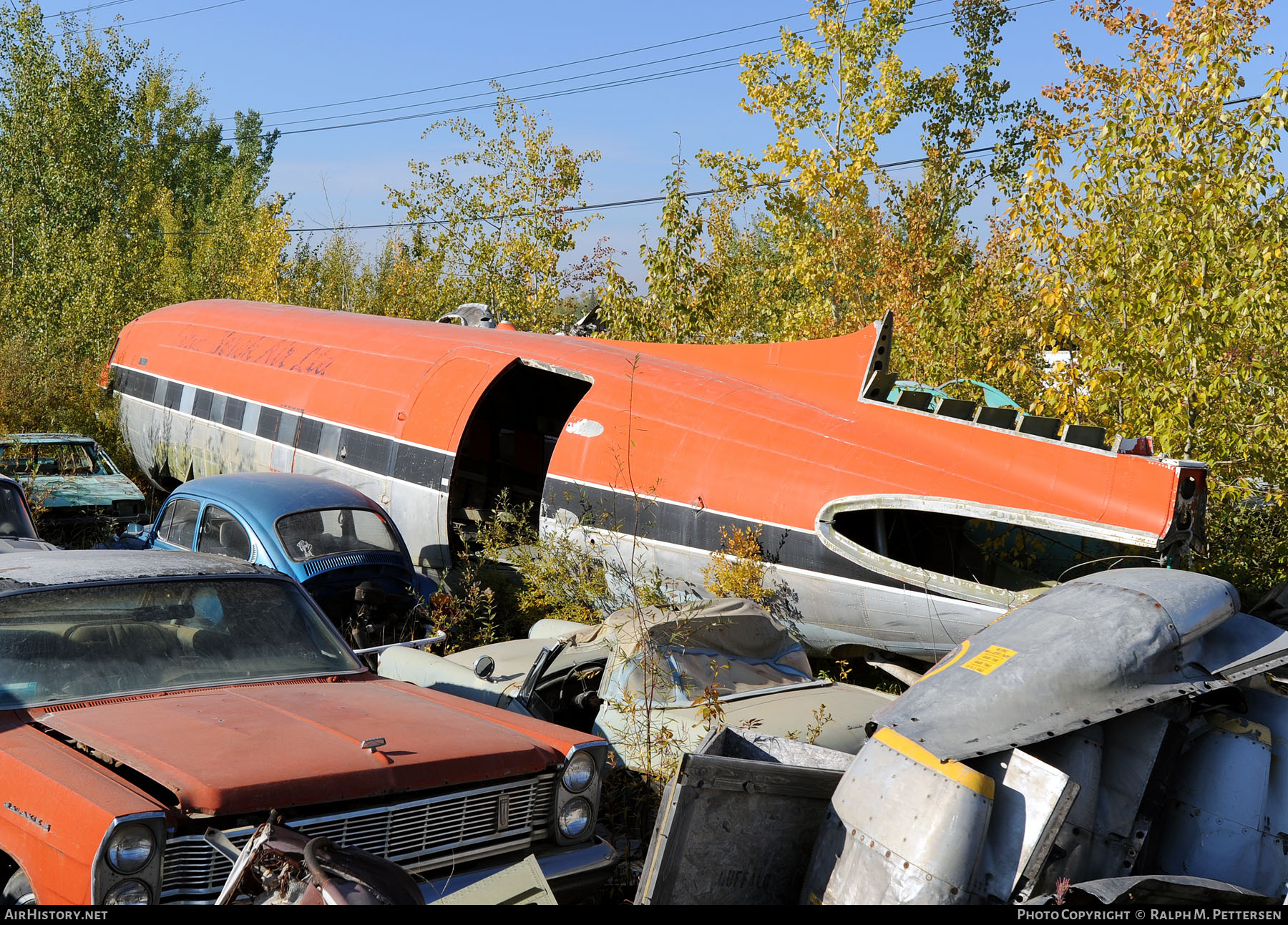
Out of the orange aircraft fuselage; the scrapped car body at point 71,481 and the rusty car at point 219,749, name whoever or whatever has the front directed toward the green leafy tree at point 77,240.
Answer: the orange aircraft fuselage

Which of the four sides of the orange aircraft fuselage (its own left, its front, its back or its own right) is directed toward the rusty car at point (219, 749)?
left

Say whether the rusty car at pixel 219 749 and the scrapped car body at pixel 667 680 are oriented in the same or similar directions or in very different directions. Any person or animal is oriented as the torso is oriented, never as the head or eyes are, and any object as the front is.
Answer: very different directions

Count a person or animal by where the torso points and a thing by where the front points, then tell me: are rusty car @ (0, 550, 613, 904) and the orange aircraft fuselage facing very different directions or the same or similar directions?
very different directions

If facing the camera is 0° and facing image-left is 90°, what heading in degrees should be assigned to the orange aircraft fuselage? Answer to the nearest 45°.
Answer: approximately 135°

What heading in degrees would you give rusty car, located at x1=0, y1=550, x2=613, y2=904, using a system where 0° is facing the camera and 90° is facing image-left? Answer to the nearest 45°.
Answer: approximately 315°

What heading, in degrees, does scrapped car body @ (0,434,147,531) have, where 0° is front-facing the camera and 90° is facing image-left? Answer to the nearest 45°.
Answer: approximately 315°
